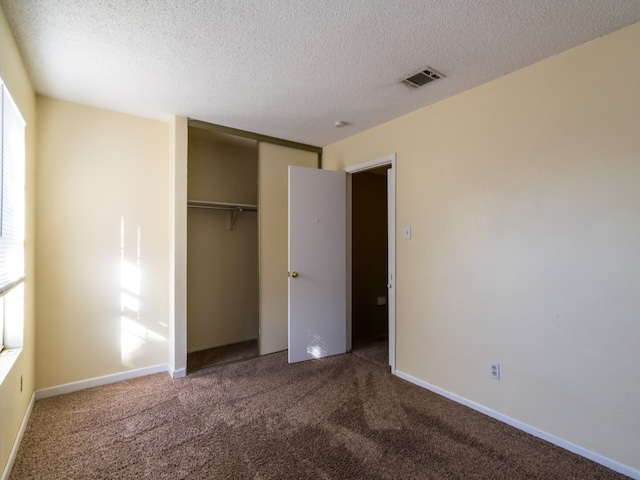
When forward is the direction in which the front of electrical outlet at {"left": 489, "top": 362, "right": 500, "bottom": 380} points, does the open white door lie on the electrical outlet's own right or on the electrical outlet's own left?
on the electrical outlet's own right

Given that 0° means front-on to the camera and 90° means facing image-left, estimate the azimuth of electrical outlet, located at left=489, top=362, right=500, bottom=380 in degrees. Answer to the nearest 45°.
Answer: approximately 45°

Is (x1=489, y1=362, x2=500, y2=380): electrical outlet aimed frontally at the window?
yes

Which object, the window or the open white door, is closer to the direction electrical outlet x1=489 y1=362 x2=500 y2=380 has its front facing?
the window
